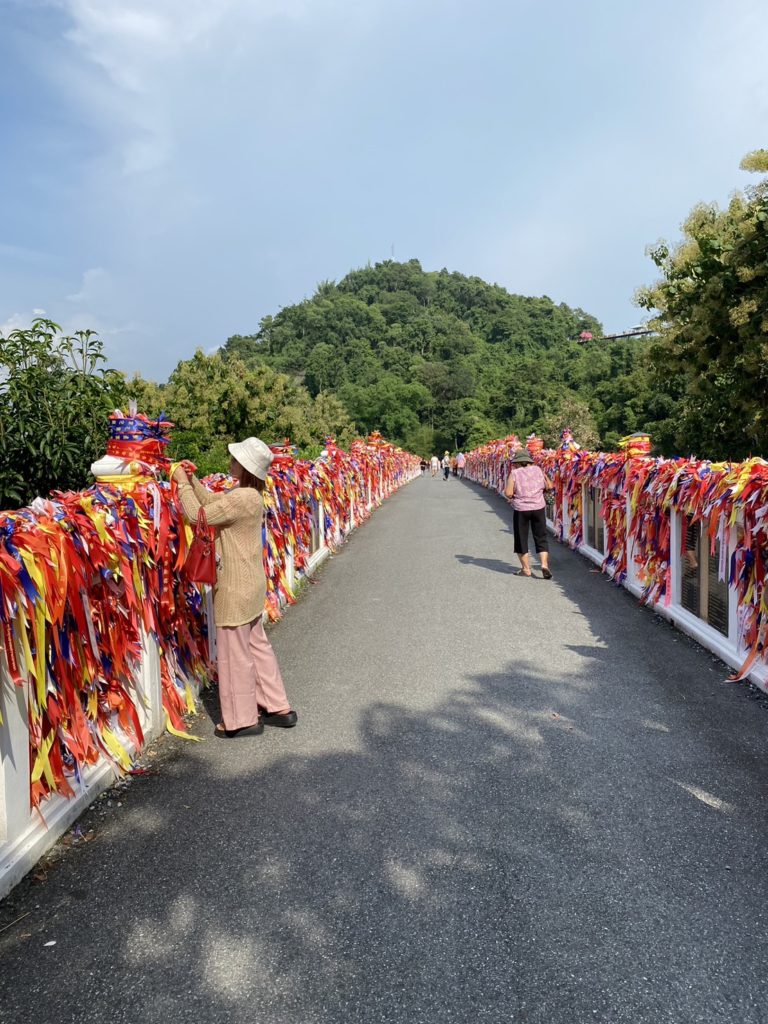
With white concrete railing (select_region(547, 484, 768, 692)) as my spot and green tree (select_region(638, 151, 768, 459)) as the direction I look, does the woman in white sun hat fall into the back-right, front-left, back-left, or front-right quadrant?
back-left

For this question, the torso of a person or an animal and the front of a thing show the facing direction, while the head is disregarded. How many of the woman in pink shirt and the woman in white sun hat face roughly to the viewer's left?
1

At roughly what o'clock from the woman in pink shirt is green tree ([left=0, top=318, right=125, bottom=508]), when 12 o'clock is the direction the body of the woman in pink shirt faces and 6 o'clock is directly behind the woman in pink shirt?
The green tree is roughly at 8 o'clock from the woman in pink shirt.

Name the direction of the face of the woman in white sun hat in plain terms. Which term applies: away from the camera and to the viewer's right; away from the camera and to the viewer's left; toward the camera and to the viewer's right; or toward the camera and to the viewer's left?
away from the camera and to the viewer's left

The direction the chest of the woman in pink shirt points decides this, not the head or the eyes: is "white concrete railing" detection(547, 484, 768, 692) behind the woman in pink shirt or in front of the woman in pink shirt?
behind

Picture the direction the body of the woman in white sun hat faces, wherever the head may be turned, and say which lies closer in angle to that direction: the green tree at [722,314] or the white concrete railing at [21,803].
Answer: the white concrete railing

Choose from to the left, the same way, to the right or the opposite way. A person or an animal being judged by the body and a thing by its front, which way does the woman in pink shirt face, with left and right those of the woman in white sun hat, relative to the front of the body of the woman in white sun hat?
to the right

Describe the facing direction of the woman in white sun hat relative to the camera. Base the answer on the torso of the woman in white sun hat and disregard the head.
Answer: to the viewer's left

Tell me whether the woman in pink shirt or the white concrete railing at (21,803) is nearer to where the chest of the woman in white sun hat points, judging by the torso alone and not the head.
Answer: the white concrete railing

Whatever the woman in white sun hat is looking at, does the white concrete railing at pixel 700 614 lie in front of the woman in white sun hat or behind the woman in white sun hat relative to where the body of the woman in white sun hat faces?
behind

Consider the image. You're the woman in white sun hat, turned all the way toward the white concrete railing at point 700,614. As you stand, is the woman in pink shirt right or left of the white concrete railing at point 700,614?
left

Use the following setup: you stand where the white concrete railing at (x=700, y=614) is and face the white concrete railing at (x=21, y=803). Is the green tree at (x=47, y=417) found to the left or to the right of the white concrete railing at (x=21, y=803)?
right

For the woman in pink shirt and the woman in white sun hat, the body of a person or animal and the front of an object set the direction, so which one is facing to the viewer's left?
the woman in white sun hat

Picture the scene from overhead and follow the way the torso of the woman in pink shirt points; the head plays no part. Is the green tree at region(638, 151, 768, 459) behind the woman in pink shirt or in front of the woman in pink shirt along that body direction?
in front

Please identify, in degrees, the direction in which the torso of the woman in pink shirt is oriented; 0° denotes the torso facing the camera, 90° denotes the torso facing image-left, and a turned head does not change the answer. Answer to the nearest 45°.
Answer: approximately 180°

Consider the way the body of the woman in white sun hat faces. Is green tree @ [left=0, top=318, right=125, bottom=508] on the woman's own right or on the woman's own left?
on the woman's own right
